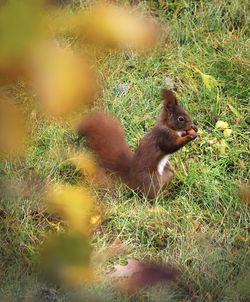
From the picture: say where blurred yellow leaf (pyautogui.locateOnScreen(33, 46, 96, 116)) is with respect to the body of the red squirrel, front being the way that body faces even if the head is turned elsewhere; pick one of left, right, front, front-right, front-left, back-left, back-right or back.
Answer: right

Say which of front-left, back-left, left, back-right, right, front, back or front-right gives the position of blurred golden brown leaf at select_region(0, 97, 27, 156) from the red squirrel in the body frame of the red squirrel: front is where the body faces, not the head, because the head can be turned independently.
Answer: right

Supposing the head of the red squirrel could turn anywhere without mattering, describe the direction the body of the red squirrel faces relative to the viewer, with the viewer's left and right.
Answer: facing to the right of the viewer

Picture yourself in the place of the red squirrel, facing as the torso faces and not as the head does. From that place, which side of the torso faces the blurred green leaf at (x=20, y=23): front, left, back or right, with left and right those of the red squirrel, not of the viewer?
right

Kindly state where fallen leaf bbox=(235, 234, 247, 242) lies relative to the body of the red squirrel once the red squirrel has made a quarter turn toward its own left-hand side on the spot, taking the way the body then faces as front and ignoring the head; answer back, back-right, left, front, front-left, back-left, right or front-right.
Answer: back-right

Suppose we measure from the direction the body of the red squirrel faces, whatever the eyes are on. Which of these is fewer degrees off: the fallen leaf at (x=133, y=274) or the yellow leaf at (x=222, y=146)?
the yellow leaf

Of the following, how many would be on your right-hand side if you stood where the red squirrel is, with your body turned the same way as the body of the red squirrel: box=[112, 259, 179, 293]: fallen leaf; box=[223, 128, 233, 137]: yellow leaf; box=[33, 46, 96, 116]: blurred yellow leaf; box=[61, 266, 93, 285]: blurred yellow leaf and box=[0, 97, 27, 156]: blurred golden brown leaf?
4

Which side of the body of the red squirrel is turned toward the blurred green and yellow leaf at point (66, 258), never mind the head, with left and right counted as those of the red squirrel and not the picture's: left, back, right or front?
right

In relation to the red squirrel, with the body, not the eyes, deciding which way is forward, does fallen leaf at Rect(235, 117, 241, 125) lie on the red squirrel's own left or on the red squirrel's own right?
on the red squirrel's own left

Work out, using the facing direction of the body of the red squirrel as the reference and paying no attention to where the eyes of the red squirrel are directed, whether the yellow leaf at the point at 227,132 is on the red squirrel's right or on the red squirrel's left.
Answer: on the red squirrel's left

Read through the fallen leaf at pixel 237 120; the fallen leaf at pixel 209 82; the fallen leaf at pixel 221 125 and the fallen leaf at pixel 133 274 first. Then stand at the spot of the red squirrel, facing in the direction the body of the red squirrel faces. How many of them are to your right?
1

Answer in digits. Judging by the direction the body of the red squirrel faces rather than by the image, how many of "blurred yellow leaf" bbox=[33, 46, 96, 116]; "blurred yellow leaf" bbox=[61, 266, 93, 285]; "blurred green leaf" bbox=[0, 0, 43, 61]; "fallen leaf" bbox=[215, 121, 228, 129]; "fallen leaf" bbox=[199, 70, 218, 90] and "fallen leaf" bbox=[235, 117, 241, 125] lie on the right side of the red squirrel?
3

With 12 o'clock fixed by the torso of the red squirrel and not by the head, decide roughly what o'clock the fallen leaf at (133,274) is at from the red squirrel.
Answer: The fallen leaf is roughly at 3 o'clock from the red squirrel.
